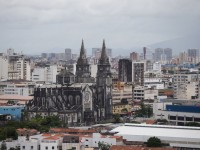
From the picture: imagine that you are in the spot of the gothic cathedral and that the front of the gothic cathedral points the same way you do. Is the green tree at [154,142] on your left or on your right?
on your right

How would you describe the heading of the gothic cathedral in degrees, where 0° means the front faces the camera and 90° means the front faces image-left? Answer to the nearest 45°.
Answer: approximately 225°

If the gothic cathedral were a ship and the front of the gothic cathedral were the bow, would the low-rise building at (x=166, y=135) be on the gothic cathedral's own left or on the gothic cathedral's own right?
on the gothic cathedral's own right

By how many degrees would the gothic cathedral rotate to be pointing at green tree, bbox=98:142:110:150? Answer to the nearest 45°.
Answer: approximately 135° to its right

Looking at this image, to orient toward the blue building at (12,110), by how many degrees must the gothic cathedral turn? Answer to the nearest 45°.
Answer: approximately 135° to its left
